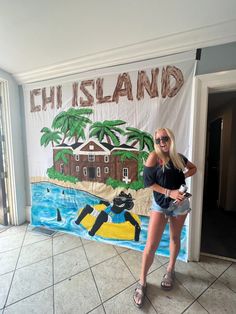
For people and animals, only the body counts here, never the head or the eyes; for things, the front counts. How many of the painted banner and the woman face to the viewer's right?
0

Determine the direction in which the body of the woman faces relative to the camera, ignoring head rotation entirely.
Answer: toward the camera

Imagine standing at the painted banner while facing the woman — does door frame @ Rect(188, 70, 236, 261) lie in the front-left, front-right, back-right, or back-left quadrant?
front-left

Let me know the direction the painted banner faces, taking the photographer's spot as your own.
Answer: facing the viewer and to the left of the viewer

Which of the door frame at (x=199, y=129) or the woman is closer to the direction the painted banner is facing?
the woman

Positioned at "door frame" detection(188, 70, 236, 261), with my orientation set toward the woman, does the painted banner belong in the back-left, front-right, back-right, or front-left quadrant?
front-right

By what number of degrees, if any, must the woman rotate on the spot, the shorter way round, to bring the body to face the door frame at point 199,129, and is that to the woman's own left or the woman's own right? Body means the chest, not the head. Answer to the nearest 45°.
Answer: approximately 135° to the woman's own left

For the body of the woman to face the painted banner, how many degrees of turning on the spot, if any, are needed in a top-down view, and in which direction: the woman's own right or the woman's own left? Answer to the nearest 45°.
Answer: approximately 135° to the woman's own right

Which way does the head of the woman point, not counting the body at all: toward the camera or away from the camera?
toward the camera
